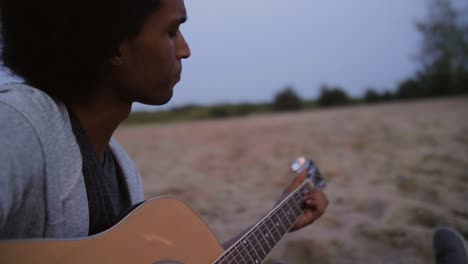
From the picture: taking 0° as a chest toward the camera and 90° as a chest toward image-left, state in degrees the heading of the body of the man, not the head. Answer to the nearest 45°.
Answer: approximately 270°

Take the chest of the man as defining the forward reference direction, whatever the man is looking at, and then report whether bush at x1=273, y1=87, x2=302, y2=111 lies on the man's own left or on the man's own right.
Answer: on the man's own left

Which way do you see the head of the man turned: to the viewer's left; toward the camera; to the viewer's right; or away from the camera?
to the viewer's right

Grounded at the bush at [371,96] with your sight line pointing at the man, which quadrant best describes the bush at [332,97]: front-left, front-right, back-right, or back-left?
front-right

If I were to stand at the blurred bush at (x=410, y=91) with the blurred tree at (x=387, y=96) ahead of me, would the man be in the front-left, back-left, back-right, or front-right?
front-left

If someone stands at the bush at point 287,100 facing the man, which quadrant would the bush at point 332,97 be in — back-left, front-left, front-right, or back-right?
back-left

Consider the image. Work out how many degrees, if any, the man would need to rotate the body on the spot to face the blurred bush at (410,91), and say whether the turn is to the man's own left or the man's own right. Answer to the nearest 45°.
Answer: approximately 45° to the man's own left

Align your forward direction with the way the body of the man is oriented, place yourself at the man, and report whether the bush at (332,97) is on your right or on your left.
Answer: on your left
